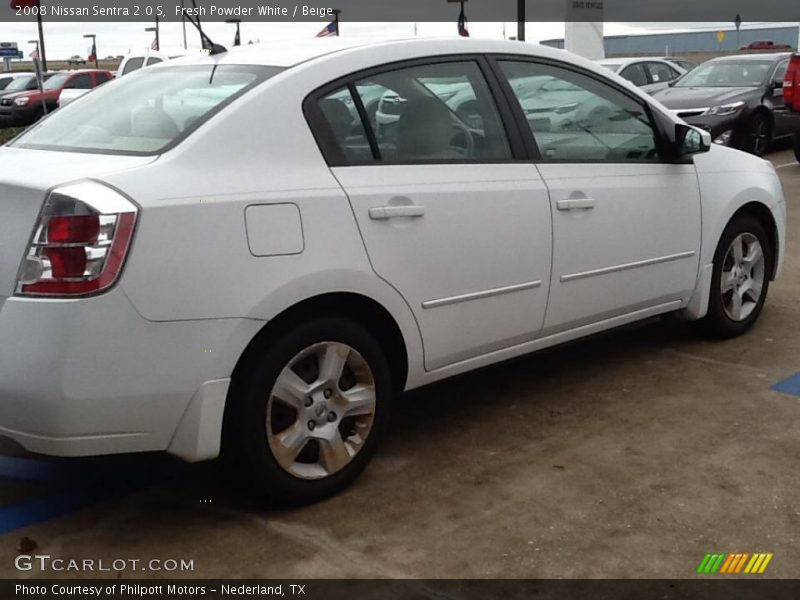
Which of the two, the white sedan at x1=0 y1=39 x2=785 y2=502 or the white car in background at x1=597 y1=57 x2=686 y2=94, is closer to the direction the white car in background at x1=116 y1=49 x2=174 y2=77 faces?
the white sedan

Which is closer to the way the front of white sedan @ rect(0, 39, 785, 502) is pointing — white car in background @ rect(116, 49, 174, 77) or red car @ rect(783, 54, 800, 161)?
the red car

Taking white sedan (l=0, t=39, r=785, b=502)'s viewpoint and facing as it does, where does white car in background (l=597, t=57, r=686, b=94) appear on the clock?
The white car in background is roughly at 11 o'clock from the white sedan.

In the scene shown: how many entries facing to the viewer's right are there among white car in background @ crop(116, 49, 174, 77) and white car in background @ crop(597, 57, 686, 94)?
0

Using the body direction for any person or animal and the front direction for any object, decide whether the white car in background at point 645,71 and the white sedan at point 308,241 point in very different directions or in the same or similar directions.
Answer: very different directions

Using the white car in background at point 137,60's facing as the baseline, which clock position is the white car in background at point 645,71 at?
the white car in background at point 645,71 is roughly at 8 o'clock from the white car in background at point 137,60.

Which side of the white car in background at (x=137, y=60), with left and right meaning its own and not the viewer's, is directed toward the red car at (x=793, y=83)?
left

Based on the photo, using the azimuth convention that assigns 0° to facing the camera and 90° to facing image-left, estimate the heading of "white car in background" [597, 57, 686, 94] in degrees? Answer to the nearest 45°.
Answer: approximately 45°

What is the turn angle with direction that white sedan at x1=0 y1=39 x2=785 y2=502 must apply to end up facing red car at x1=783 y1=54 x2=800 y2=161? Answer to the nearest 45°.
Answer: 0° — it already faces it

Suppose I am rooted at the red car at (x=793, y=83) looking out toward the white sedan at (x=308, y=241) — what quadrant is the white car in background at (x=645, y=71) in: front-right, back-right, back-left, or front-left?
back-right

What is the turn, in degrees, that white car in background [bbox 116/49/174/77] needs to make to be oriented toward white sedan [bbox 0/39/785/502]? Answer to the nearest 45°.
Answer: approximately 45° to its left

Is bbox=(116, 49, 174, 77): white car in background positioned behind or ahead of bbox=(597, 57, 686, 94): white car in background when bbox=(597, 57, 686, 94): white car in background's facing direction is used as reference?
ahead

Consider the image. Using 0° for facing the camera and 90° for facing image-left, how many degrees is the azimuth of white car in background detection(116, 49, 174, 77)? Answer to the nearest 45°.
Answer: approximately 45°

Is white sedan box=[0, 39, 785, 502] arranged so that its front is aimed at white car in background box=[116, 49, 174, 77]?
no

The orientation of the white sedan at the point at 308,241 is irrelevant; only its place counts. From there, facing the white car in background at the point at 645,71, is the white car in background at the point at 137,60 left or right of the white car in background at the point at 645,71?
left
